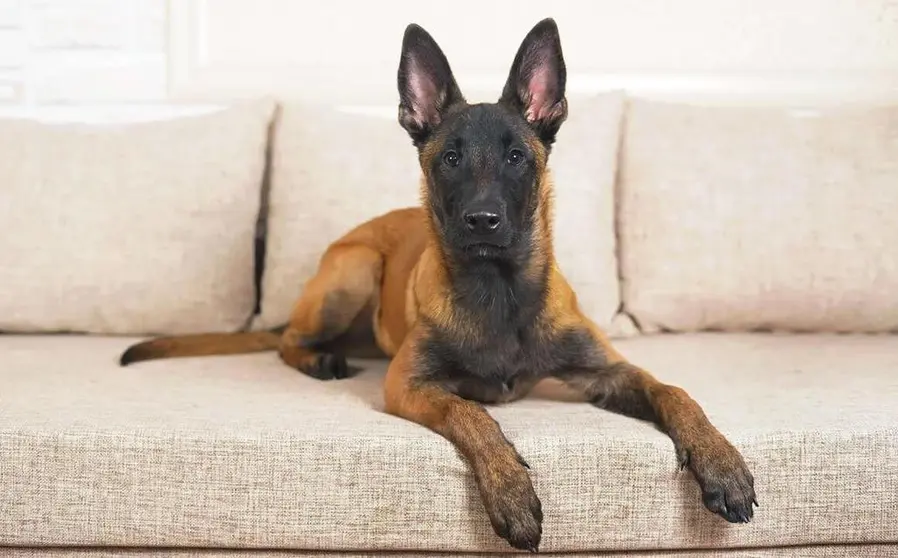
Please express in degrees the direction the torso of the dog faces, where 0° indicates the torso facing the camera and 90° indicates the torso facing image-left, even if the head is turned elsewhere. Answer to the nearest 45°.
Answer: approximately 315°

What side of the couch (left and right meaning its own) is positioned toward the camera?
front
